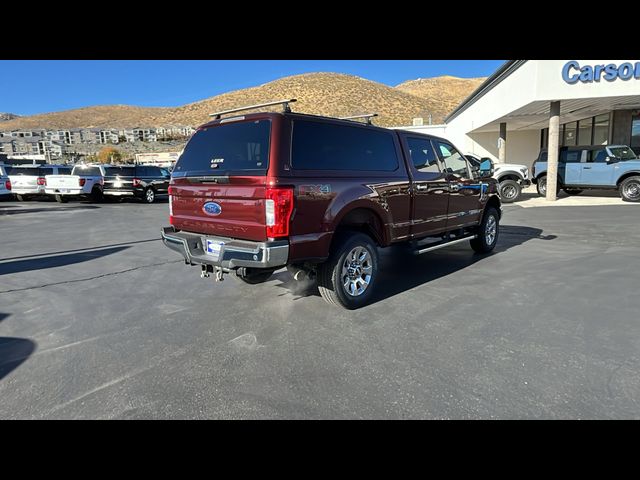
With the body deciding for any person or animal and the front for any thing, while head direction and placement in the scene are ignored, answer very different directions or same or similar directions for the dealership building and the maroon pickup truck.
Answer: very different directions

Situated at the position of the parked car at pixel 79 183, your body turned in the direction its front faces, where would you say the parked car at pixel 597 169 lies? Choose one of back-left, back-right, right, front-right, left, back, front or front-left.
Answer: right

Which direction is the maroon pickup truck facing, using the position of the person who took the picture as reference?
facing away from the viewer and to the right of the viewer

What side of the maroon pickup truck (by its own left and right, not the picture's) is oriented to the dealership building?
front

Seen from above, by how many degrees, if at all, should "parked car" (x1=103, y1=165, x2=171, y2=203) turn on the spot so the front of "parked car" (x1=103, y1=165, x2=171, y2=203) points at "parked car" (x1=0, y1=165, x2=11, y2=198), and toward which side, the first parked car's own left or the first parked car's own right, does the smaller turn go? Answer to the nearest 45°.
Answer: approximately 135° to the first parked car's own left

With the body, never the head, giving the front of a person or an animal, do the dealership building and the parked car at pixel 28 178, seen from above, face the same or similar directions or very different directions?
very different directions

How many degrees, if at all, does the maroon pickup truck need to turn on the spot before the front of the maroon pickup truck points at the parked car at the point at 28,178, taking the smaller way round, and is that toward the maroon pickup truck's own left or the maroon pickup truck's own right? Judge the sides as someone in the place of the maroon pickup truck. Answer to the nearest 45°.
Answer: approximately 90° to the maroon pickup truck's own left

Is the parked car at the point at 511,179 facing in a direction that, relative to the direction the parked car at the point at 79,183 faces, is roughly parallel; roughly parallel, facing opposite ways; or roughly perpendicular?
roughly perpendicular

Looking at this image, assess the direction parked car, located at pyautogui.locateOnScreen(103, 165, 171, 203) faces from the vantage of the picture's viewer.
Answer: facing away from the viewer and to the right of the viewer

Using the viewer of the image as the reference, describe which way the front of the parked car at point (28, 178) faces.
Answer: facing away from the viewer and to the right of the viewer

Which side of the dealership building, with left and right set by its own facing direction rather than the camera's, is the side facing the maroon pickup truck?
front

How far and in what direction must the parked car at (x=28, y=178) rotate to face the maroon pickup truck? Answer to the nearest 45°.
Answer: approximately 135° to its right

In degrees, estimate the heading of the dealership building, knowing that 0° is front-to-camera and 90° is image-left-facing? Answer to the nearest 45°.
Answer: approximately 0°
